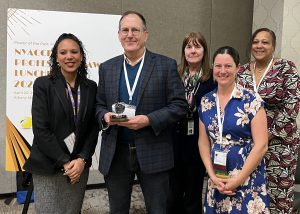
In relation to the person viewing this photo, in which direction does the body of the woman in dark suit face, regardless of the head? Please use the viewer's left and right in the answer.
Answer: facing the viewer and to the right of the viewer

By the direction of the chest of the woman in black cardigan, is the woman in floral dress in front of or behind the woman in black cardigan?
in front

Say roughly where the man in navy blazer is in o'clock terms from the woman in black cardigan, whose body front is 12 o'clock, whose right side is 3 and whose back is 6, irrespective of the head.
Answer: The man in navy blazer is roughly at 1 o'clock from the woman in black cardigan.

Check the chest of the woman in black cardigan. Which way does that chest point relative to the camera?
toward the camera

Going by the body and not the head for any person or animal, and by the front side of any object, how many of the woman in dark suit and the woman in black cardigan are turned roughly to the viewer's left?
0

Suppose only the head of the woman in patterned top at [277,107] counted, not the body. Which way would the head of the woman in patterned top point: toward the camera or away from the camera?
toward the camera

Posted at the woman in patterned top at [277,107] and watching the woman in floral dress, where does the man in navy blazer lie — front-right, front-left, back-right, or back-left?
front-right

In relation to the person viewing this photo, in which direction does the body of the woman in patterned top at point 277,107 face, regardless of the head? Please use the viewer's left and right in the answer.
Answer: facing the viewer and to the left of the viewer

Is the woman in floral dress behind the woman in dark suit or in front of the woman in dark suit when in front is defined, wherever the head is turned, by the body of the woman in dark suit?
in front

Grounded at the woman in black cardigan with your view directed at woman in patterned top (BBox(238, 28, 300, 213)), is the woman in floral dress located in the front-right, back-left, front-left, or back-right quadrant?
front-right

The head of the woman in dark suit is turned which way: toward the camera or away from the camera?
toward the camera

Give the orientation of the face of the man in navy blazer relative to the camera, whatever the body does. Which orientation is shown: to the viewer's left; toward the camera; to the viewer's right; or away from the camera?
toward the camera

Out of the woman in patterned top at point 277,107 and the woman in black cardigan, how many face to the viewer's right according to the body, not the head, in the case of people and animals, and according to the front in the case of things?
0
